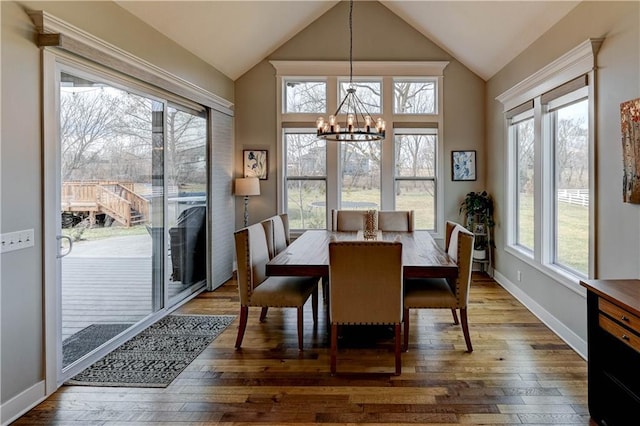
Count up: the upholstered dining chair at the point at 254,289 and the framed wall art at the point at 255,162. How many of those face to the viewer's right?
1

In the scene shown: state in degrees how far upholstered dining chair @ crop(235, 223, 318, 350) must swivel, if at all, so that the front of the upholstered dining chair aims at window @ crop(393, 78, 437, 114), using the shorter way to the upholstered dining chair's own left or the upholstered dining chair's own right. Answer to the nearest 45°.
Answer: approximately 45° to the upholstered dining chair's own left

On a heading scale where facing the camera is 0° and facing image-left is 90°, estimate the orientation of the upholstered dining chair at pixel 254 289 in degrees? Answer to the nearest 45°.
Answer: approximately 270°

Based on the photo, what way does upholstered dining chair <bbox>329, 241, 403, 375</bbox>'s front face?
away from the camera

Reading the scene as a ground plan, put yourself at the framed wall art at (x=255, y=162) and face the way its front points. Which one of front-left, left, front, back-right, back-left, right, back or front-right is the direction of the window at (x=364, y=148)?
left

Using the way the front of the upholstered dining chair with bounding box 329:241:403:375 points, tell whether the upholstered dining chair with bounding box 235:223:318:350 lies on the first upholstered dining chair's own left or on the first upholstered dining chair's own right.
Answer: on the first upholstered dining chair's own left
